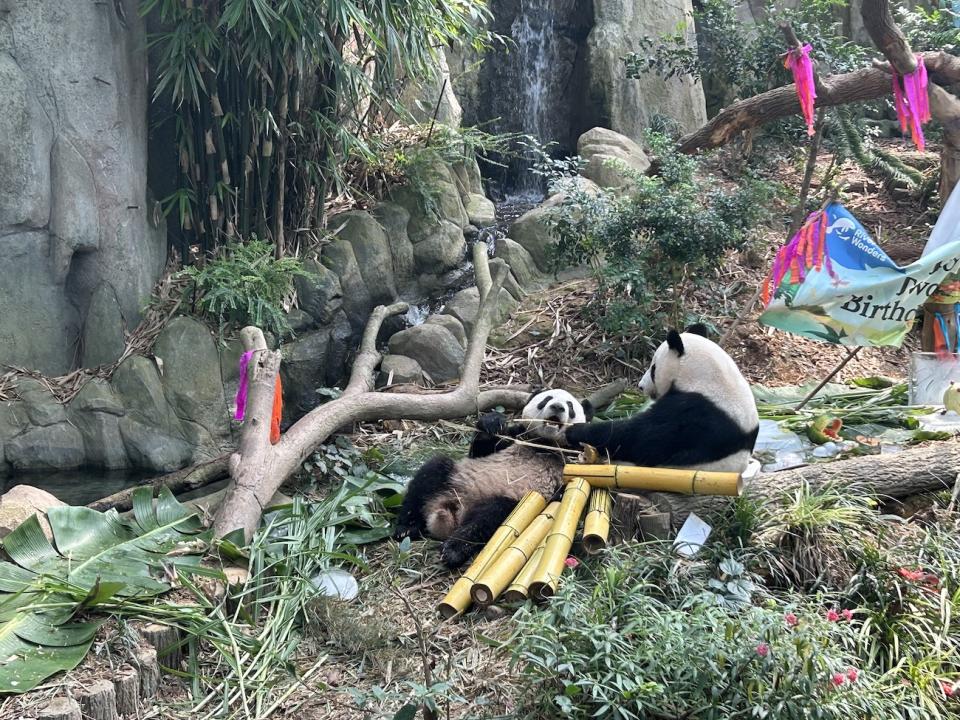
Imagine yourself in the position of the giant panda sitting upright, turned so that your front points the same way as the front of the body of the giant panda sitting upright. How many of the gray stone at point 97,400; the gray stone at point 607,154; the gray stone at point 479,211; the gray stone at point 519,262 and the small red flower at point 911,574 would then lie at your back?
1

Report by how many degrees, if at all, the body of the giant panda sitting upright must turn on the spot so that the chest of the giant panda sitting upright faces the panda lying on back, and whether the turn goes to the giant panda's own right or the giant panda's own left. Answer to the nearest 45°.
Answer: approximately 45° to the giant panda's own left

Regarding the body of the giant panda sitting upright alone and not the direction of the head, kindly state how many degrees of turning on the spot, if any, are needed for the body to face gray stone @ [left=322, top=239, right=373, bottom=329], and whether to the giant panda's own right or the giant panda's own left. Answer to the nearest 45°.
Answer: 0° — it already faces it

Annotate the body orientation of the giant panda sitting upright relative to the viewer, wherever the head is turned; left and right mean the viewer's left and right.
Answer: facing away from the viewer and to the left of the viewer

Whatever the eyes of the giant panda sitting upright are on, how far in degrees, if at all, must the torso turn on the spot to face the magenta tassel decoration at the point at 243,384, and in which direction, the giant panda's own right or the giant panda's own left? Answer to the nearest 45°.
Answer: approximately 45° to the giant panda's own left

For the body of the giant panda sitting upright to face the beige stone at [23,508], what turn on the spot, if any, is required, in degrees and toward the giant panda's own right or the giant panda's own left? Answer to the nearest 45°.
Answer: approximately 45° to the giant panda's own left

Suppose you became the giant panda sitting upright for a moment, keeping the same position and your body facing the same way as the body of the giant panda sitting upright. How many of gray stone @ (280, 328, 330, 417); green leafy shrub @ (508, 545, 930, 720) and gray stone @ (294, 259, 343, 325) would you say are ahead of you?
2

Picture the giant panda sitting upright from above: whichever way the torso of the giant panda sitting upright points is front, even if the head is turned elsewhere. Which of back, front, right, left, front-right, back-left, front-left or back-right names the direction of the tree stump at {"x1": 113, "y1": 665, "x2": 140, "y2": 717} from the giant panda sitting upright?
left

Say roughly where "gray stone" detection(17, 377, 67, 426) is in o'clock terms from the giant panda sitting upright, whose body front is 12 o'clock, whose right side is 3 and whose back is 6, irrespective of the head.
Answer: The gray stone is roughly at 11 o'clock from the giant panda sitting upright.

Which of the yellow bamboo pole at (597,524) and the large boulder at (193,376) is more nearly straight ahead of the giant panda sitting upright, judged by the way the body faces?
the large boulder

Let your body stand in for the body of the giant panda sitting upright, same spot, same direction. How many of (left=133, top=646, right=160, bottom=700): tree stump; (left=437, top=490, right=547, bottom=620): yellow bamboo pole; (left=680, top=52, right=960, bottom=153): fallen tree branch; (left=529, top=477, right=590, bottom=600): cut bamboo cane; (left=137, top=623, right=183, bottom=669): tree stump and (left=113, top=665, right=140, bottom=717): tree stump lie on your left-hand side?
5

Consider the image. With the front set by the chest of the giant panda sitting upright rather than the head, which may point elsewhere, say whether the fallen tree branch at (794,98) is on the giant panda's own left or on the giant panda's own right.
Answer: on the giant panda's own right

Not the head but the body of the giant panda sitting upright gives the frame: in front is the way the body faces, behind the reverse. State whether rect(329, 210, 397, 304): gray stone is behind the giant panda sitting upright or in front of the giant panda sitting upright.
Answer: in front

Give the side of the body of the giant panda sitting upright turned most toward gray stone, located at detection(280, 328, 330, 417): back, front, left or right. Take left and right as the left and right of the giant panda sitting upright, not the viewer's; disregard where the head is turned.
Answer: front

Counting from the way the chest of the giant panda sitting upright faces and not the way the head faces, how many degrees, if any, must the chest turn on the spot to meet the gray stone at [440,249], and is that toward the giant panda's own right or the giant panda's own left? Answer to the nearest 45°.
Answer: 0° — it already faces it

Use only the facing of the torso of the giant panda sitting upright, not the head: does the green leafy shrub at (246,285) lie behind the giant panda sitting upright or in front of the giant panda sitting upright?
in front
